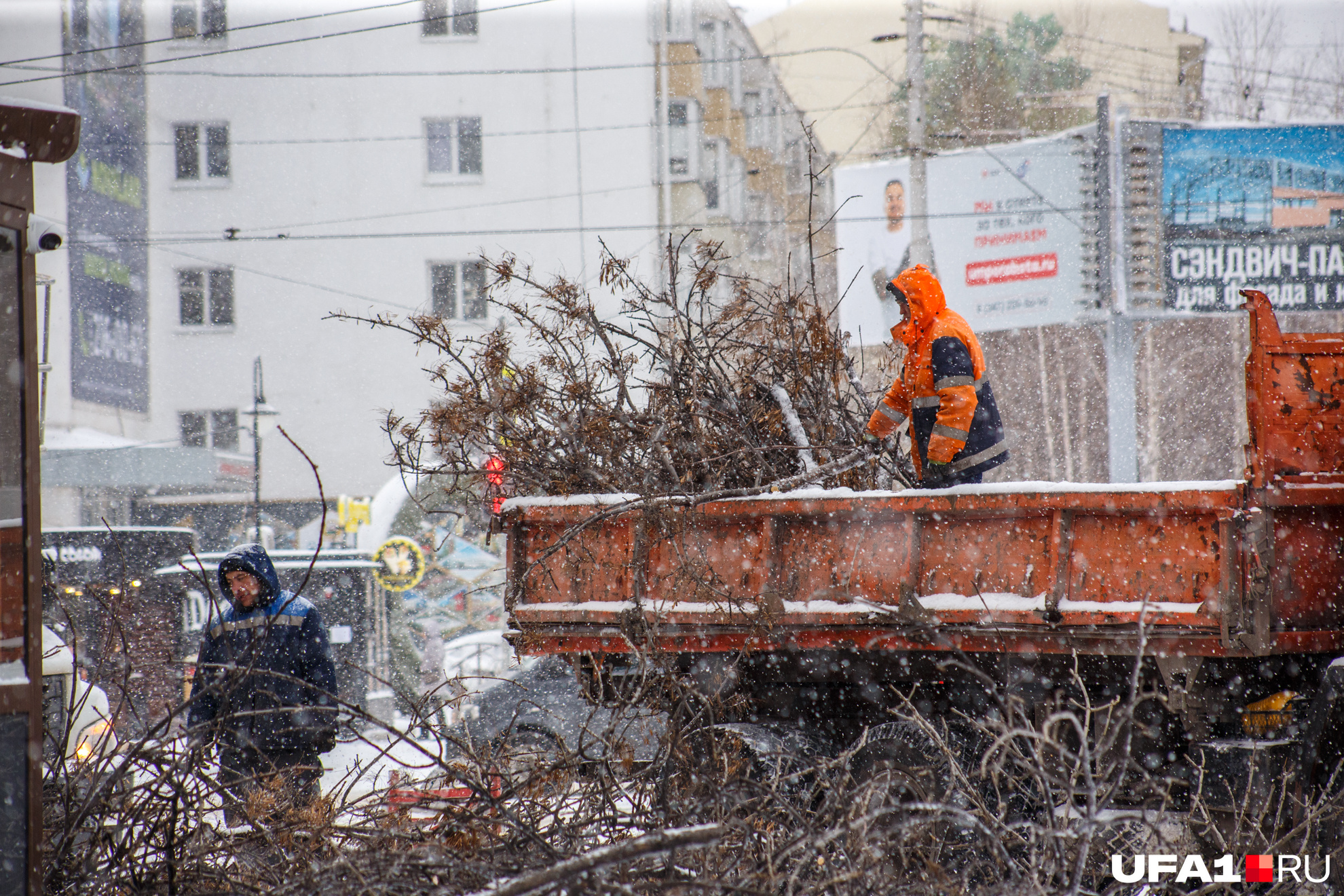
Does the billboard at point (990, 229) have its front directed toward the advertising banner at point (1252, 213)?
no

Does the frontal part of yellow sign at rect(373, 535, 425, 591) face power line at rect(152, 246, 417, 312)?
no

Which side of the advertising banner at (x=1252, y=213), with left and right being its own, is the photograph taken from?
front

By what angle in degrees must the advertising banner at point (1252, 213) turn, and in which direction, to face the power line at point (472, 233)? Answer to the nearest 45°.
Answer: approximately 90° to its right

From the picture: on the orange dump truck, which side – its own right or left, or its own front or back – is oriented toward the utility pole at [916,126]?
left

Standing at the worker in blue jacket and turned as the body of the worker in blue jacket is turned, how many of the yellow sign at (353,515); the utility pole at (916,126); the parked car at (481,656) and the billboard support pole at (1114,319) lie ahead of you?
0

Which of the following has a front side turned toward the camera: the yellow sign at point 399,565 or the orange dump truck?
the yellow sign

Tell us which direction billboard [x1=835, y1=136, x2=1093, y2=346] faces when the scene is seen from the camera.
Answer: facing the viewer and to the left of the viewer

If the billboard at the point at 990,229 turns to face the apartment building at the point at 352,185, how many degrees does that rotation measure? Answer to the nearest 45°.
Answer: approximately 45° to its right

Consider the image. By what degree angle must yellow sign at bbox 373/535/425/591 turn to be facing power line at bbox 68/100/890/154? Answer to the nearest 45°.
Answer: approximately 180°

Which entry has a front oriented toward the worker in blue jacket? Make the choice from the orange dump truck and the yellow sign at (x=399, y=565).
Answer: the yellow sign

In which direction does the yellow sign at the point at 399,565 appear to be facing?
toward the camera

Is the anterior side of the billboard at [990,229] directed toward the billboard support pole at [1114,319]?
no

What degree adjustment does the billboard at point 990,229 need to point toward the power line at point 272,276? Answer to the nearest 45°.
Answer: approximately 45° to its right

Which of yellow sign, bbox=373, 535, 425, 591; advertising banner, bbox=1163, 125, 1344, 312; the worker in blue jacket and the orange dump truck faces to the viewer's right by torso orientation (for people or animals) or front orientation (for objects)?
the orange dump truck

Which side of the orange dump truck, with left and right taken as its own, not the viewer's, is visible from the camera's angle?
right

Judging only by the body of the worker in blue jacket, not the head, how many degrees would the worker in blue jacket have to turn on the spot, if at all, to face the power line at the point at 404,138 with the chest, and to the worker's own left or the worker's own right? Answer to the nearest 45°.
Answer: approximately 135° to the worker's own right

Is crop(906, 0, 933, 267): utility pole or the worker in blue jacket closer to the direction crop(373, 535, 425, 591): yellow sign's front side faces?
the worker in blue jacket
